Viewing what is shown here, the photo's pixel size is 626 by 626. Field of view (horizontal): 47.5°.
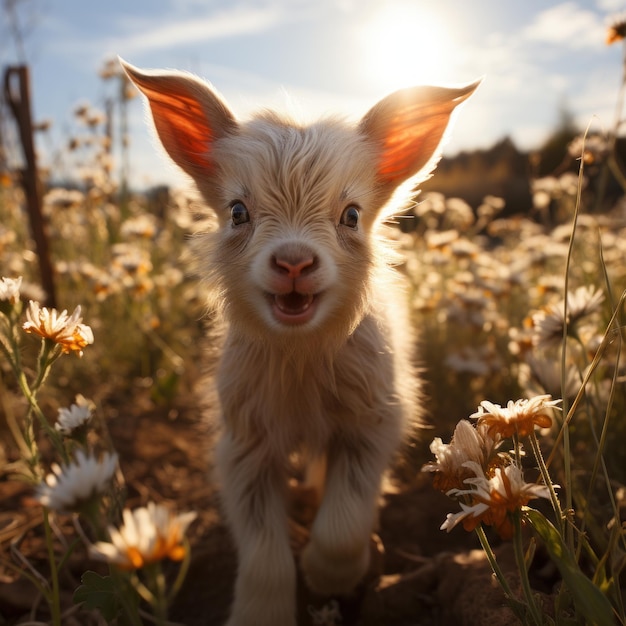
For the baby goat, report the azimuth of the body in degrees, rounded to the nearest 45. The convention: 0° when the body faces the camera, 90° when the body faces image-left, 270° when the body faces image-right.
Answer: approximately 0°

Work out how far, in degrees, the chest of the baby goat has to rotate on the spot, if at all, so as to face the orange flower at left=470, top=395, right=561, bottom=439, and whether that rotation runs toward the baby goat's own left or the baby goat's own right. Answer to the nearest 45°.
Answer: approximately 45° to the baby goat's own left

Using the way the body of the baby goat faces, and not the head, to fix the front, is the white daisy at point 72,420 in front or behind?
in front

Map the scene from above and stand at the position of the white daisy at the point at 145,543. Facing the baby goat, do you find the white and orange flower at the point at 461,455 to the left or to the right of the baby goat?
right

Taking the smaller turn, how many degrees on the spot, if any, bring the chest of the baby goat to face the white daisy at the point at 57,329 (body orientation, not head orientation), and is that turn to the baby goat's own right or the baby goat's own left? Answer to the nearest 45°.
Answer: approximately 45° to the baby goat's own right

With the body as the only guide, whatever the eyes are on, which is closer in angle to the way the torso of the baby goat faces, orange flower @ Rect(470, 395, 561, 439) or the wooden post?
the orange flower

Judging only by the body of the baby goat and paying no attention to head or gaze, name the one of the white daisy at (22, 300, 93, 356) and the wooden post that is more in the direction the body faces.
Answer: the white daisy
